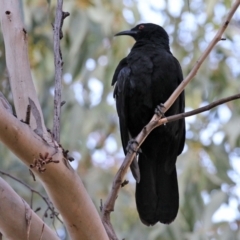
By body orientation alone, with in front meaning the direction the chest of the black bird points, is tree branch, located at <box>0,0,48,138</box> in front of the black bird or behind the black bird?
in front

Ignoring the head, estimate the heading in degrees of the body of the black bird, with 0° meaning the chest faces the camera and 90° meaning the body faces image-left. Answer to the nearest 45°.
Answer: approximately 45°

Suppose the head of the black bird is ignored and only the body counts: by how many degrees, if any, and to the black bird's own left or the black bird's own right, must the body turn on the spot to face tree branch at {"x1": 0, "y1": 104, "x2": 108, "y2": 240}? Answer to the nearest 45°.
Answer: approximately 45° to the black bird's own left
